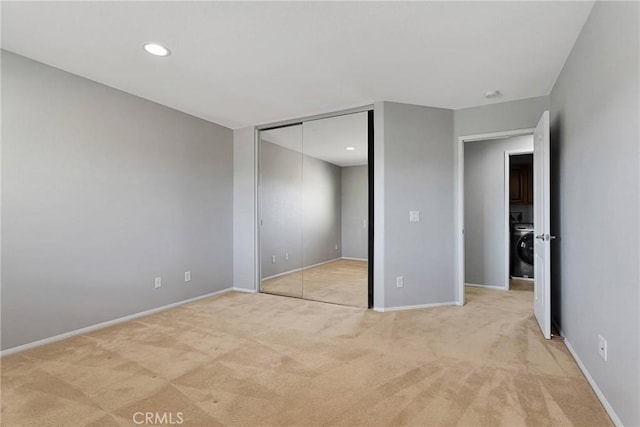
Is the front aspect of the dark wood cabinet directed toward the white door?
yes

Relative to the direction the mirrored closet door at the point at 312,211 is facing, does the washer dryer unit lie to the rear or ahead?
to the rear

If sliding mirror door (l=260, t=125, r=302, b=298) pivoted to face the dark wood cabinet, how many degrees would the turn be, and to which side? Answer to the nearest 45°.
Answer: approximately 135° to its left

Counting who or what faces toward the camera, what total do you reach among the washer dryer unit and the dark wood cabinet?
2

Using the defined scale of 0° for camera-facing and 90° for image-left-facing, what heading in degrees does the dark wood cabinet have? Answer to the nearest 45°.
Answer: approximately 0°

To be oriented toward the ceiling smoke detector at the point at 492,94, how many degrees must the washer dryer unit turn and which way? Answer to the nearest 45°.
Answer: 0° — it already faces it

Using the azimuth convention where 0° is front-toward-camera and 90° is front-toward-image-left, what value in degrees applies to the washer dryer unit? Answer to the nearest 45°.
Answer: approximately 0°

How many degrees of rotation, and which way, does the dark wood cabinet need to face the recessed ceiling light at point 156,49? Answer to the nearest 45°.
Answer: approximately 45° to its right

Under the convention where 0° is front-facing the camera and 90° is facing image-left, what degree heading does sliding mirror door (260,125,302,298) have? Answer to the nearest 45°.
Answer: approximately 45°

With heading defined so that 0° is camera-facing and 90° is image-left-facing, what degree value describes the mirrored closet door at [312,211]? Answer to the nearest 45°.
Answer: approximately 45°
